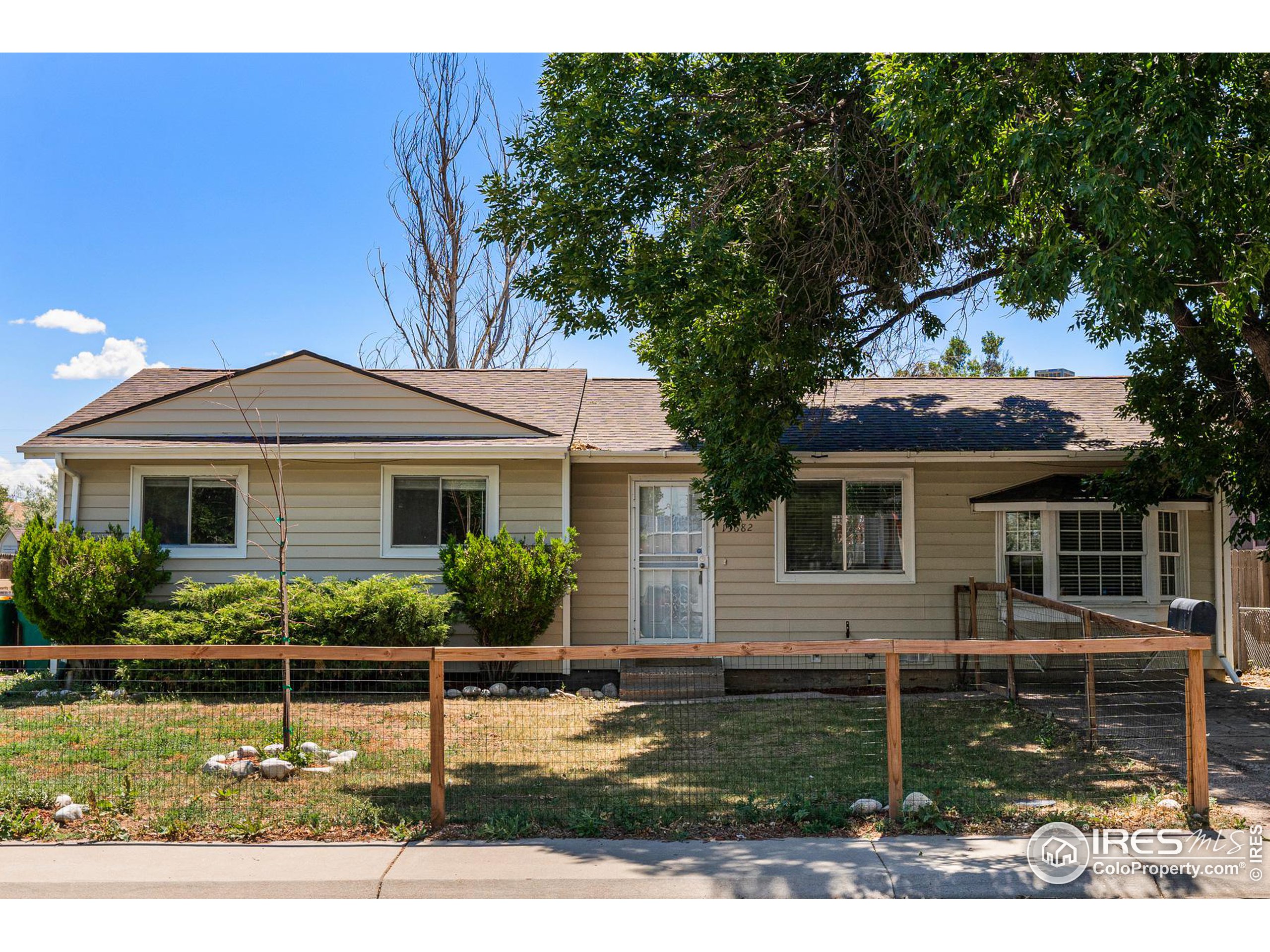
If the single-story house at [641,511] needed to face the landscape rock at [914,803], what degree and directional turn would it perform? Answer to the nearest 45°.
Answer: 0° — it already faces it

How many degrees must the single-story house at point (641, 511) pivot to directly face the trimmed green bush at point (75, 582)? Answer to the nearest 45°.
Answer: approximately 90° to its right

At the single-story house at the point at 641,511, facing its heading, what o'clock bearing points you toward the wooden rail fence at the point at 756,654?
The wooden rail fence is roughly at 12 o'clock from the single-story house.

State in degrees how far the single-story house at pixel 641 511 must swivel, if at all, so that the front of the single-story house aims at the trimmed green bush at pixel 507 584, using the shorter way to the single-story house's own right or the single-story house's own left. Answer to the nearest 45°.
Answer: approximately 45° to the single-story house's own right

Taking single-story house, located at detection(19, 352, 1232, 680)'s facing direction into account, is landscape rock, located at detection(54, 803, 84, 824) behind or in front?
in front

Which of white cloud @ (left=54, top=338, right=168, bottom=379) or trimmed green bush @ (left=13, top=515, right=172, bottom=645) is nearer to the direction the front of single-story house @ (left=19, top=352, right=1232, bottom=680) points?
the trimmed green bush

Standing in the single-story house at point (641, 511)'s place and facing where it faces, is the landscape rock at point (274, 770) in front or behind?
in front

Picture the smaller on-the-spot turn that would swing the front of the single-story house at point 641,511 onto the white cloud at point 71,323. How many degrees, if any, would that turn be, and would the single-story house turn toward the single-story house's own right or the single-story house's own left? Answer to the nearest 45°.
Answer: approximately 135° to the single-story house's own right

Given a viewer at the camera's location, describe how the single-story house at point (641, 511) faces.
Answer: facing the viewer
